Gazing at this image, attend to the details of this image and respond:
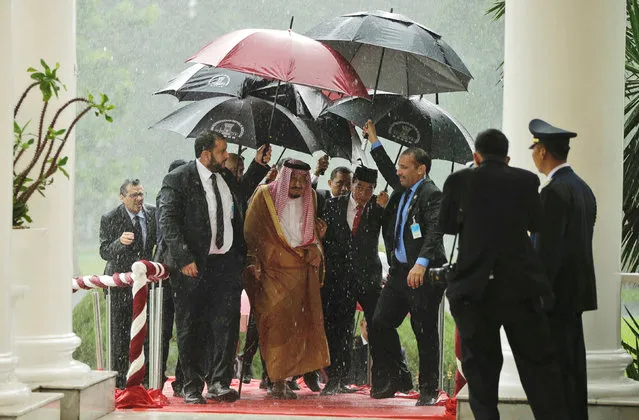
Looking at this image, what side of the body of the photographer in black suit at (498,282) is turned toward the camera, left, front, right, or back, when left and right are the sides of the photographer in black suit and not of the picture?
back

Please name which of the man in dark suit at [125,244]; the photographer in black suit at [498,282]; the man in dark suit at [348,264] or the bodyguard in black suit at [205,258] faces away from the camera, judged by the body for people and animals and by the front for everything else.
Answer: the photographer in black suit at [498,282]

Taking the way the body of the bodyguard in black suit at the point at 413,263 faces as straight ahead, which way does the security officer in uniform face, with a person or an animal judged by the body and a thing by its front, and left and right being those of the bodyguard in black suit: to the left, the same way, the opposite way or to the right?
to the right

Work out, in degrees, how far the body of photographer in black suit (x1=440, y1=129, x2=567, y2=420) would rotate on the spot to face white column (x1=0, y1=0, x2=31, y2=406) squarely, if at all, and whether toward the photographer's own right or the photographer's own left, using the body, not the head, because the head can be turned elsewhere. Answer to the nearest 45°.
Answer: approximately 90° to the photographer's own left

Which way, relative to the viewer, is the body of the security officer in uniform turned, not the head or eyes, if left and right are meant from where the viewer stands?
facing away from the viewer and to the left of the viewer

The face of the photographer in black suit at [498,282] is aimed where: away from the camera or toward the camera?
away from the camera

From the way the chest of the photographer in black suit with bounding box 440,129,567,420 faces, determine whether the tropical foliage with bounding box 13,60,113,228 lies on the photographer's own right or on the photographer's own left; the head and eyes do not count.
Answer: on the photographer's own left

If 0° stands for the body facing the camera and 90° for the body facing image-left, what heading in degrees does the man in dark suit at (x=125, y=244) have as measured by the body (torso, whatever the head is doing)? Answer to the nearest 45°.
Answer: approximately 315°

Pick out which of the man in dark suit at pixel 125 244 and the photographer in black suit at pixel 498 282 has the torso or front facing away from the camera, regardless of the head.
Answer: the photographer in black suit
